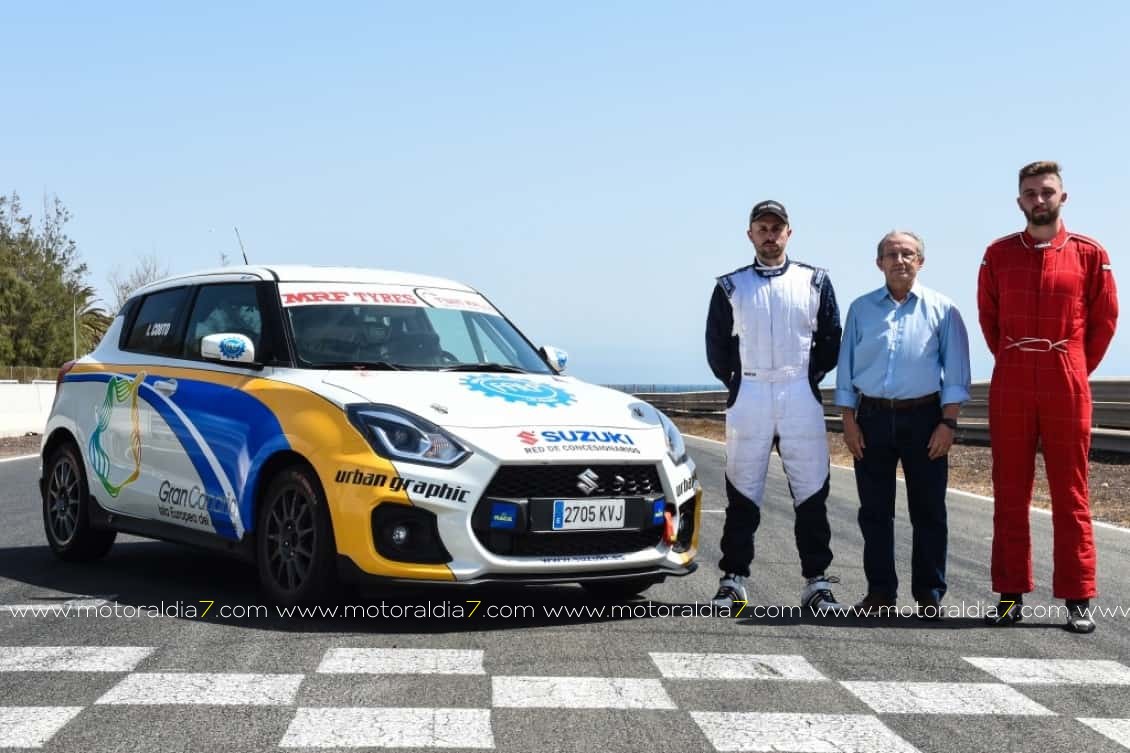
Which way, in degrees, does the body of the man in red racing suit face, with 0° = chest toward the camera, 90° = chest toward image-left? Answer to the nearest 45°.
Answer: approximately 0°

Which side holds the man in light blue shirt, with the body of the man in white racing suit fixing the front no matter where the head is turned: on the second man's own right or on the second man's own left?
on the second man's own left

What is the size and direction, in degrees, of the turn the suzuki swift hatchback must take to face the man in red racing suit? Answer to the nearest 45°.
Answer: approximately 45° to its left

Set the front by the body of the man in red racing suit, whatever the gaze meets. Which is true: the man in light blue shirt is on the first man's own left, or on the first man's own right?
on the first man's own right

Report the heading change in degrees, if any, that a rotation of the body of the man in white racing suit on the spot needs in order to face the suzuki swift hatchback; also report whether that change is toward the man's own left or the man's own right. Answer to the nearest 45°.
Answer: approximately 90° to the man's own right

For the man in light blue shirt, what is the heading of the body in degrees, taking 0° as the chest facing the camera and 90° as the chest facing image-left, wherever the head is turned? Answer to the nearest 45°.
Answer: approximately 0°

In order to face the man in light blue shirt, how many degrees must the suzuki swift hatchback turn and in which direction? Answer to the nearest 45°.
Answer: approximately 45° to its left
